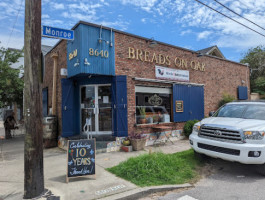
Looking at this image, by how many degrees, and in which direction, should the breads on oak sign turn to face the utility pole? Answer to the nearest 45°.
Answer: approximately 45° to its right

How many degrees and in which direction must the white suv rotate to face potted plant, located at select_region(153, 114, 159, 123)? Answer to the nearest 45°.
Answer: approximately 90° to its right

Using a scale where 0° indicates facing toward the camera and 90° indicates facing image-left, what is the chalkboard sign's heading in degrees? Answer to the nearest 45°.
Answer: approximately 0°

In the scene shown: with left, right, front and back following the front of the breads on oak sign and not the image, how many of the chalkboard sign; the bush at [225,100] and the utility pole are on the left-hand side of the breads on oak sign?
1

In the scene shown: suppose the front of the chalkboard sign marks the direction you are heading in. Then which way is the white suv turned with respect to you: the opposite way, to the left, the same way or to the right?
to the right

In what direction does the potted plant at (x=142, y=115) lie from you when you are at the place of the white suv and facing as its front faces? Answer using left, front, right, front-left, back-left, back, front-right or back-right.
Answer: right

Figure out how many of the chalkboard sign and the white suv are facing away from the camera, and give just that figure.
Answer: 0

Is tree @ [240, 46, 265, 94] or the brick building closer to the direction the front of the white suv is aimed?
the brick building

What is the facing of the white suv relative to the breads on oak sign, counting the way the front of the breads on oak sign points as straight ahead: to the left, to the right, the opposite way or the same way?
to the right

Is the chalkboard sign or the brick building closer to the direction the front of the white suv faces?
the chalkboard sign

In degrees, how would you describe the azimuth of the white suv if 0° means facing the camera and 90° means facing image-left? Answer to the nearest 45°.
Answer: approximately 45°

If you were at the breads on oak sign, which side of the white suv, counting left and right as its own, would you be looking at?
right
